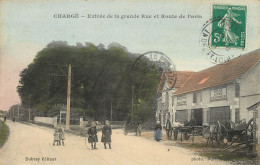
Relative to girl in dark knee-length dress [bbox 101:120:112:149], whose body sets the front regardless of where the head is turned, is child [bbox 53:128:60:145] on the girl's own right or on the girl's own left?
on the girl's own right

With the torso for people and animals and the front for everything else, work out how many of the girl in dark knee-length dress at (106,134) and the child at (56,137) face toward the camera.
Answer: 2

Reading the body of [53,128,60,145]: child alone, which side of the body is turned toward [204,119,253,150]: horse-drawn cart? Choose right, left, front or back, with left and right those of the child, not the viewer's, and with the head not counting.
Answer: left

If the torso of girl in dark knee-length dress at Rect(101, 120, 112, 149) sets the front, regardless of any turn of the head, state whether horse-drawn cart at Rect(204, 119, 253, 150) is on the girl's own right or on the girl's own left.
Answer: on the girl's own left

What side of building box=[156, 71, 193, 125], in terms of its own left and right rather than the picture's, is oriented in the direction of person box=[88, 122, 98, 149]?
front

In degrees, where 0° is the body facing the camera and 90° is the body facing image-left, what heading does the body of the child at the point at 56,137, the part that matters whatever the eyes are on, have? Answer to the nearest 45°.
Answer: approximately 0°

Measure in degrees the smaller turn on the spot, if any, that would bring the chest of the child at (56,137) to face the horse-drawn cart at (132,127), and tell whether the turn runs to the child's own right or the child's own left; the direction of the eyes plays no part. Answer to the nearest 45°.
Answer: approximately 135° to the child's own left

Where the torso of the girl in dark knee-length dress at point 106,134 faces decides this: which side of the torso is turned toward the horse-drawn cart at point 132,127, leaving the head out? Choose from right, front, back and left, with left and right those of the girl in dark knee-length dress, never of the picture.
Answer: back

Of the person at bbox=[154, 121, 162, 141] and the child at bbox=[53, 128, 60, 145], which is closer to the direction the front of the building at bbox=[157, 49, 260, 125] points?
the child

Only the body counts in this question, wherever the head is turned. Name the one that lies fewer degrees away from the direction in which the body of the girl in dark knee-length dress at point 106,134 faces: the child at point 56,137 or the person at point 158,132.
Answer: the child

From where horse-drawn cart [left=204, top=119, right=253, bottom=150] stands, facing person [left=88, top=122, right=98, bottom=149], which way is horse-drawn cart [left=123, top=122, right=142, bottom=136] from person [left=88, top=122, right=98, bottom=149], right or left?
right

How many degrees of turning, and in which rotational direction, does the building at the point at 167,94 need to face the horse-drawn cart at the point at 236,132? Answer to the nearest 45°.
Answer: approximately 90° to its left
